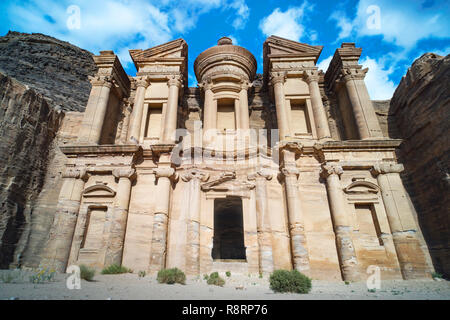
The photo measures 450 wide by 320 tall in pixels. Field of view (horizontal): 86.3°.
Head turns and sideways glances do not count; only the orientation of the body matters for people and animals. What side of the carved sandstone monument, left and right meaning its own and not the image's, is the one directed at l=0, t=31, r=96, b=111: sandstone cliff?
right

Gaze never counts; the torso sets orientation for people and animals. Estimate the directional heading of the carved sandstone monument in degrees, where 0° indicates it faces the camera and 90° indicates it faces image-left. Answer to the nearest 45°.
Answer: approximately 0°

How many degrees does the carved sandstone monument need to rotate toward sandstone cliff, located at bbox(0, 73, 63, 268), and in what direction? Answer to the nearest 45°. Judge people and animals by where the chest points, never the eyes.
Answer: approximately 90° to its right

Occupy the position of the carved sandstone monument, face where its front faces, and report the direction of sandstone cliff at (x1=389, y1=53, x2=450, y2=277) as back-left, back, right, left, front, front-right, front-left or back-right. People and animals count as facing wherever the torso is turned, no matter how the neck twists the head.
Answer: left

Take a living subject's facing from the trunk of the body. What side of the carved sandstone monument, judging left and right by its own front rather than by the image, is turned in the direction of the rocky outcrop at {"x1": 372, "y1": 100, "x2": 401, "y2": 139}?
left

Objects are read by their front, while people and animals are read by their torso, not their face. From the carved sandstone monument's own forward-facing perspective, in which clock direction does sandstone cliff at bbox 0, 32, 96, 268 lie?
The sandstone cliff is roughly at 3 o'clock from the carved sandstone monument.
